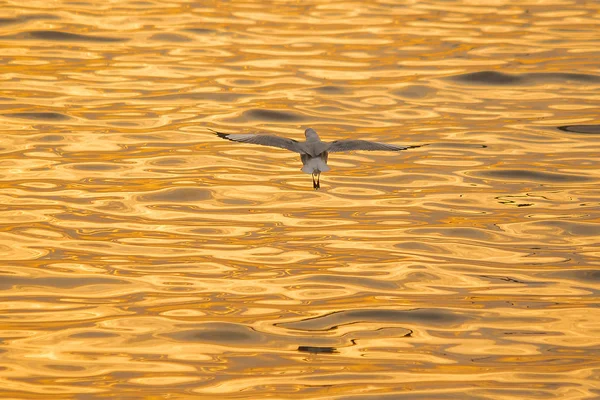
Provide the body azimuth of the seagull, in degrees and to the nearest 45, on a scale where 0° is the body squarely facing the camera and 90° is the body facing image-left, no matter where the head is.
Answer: approximately 180°
